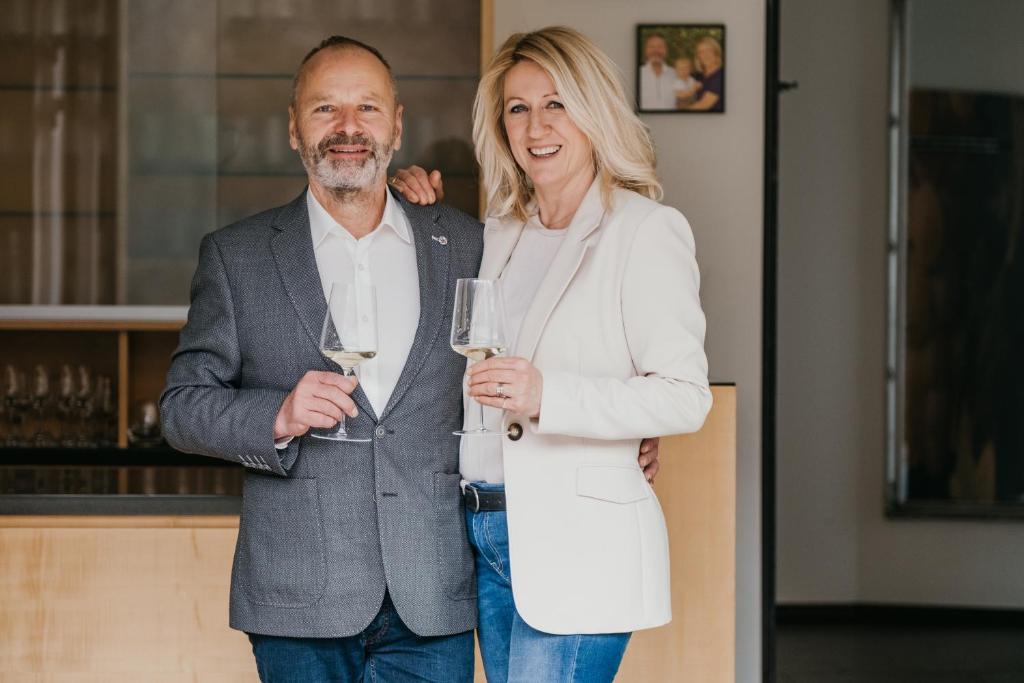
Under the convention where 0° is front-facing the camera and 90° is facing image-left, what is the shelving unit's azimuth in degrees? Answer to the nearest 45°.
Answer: approximately 0°

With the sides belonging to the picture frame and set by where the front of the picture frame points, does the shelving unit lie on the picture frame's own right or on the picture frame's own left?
on the picture frame's own right

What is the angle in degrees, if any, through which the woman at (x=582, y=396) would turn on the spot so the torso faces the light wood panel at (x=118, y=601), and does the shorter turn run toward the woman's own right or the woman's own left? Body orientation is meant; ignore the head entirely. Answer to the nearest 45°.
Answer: approximately 90° to the woman's own right

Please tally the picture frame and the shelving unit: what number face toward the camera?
2

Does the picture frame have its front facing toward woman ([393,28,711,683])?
yes

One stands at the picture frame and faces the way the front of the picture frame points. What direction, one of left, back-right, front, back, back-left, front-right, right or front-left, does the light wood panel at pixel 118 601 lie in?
front-right

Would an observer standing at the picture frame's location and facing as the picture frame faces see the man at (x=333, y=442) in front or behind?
in front

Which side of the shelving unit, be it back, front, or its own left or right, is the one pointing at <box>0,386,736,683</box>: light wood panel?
front

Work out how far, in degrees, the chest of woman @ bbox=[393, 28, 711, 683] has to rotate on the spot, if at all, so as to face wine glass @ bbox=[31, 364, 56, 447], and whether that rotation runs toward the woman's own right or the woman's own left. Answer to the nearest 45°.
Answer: approximately 90° to the woman's own right
